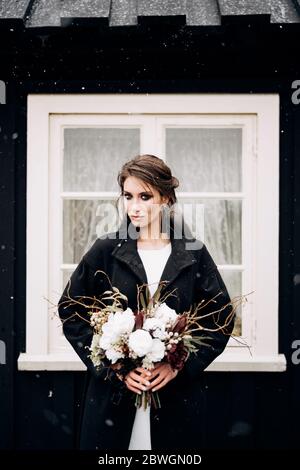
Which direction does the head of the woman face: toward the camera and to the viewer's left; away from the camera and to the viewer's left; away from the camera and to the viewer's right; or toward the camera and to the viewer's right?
toward the camera and to the viewer's left

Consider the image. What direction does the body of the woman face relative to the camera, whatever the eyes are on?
toward the camera

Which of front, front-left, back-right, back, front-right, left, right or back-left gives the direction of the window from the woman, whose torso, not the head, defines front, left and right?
back
